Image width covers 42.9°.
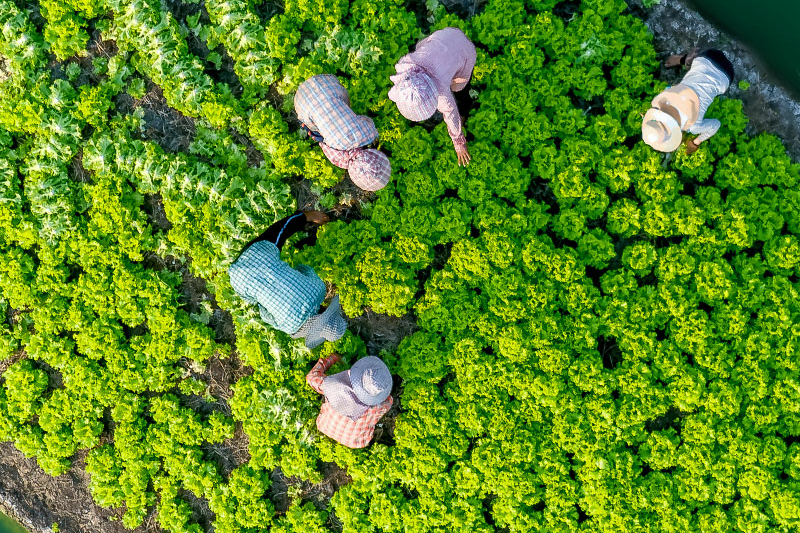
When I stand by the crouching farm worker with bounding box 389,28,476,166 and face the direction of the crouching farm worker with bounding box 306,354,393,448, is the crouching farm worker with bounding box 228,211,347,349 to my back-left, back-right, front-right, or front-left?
front-right

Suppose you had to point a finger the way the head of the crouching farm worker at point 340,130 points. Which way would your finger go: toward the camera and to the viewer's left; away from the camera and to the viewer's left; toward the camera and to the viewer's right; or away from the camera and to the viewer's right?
toward the camera and to the viewer's right

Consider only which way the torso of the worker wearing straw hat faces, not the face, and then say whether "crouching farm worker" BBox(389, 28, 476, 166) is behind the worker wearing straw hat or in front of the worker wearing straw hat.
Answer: in front

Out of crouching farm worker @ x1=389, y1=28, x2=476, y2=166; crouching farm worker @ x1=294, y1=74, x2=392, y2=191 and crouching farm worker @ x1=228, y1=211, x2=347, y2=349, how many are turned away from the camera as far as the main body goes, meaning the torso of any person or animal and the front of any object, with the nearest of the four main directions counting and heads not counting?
0

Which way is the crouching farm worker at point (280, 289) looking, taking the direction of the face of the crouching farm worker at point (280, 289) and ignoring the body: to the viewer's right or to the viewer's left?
to the viewer's right

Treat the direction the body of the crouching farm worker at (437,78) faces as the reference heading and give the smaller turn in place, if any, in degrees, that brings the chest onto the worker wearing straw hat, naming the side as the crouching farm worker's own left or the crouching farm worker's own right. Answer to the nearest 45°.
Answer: approximately 135° to the crouching farm worker's own left

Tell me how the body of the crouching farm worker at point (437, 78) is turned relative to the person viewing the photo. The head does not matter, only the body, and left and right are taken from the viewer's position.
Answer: facing the viewer and to the left of the viewer

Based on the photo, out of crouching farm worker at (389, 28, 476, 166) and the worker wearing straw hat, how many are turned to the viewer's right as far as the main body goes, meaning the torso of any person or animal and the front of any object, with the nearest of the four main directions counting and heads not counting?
0

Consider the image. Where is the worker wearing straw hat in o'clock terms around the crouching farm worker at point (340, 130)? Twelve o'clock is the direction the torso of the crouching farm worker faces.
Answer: The worker wearing straw hat is roughly at 10 o'clock from the crouching farm worker.

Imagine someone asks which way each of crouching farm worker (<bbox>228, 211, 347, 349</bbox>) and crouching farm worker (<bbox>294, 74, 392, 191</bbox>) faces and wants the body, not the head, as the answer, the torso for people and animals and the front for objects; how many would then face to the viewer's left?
0

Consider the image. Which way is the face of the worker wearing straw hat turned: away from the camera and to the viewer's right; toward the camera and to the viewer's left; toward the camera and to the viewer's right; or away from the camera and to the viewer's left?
toward the camera and to the viewer's left

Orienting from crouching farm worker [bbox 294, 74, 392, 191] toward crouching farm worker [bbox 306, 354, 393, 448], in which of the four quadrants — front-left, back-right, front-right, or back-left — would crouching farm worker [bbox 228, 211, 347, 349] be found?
front-right

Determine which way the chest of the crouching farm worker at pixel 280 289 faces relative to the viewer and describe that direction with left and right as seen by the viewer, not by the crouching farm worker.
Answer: facing the viewer and to the right of the viewer
